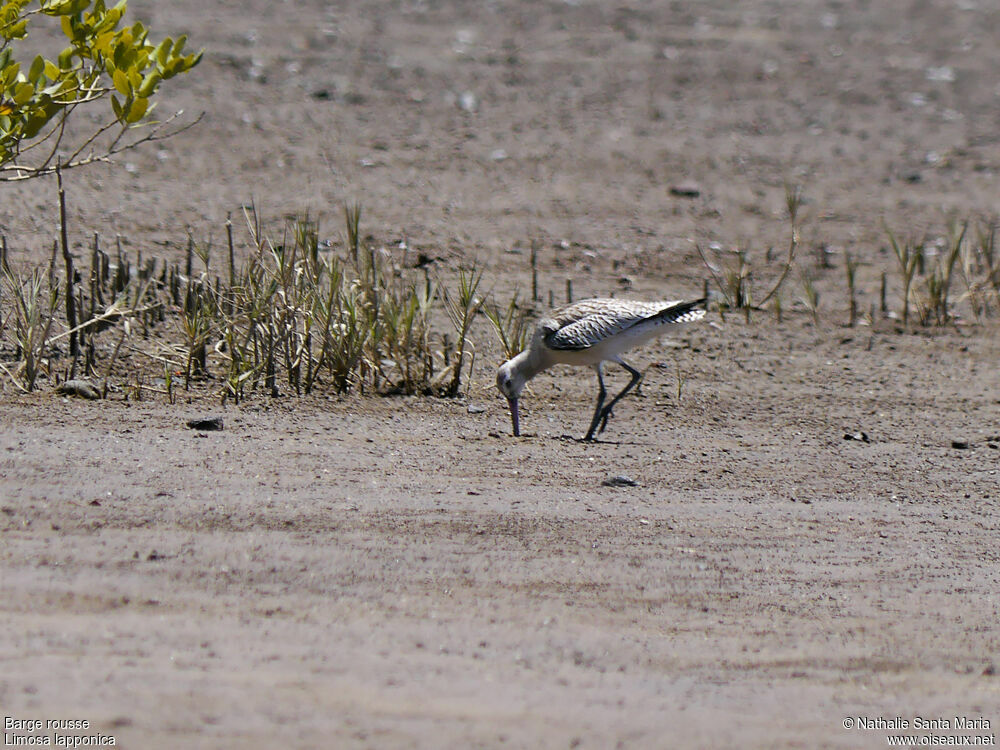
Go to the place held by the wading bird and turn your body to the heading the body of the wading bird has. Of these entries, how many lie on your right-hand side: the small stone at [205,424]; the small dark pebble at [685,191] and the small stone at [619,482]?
1

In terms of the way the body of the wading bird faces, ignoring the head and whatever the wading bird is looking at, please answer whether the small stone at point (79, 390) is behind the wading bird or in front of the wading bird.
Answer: in front

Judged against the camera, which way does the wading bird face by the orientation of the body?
to the viewer's left

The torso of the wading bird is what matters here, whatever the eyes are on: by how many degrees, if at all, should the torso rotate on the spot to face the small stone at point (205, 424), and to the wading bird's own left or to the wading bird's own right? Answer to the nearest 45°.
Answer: approximately 45° to the wading bird's own left

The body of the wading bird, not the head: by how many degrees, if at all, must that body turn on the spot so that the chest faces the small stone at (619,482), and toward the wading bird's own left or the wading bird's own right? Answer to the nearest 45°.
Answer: approximately 90° to the wading bird's own left

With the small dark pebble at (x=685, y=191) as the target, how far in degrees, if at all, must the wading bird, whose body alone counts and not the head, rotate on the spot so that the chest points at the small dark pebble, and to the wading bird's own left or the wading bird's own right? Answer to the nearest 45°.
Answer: approximately 90° to the wading bird's own right
